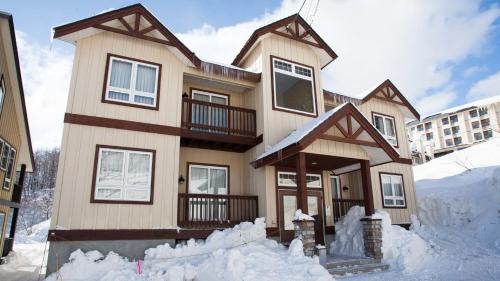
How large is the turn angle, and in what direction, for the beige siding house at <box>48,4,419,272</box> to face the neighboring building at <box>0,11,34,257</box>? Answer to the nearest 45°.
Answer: approximately 135° to its right

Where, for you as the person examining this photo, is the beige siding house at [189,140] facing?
facing the viewer and to the right of the viewer
